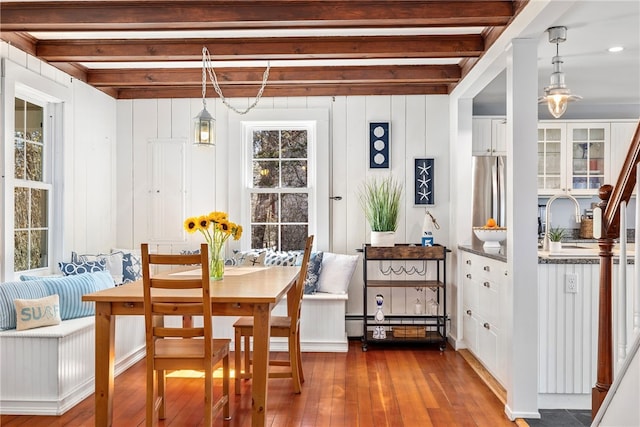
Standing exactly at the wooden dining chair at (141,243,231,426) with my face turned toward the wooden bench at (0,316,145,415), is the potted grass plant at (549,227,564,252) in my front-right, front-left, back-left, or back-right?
back-right

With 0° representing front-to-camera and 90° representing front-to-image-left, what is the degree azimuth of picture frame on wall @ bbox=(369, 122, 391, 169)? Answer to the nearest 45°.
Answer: approximately 0°

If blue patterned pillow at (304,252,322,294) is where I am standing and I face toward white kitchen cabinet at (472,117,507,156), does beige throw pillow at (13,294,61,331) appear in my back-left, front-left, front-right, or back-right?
back-right

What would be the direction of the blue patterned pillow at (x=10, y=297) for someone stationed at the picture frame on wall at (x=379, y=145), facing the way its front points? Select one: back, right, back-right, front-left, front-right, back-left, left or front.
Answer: front-right

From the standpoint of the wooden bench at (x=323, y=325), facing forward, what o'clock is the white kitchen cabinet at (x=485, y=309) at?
The white kitchen cabinet is roughly at 10 o'clock from the wooden bench.

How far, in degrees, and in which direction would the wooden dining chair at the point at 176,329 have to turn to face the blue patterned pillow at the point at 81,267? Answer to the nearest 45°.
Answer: approximately 45° to its left

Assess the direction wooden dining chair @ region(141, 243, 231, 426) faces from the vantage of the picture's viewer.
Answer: facing away from the viewer

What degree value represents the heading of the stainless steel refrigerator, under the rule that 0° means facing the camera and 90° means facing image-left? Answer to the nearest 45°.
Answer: approximately 0°
